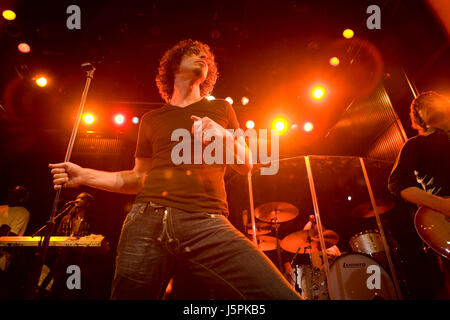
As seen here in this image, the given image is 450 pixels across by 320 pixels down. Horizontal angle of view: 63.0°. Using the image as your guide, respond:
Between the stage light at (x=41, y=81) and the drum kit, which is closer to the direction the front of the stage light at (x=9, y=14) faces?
the drum kit

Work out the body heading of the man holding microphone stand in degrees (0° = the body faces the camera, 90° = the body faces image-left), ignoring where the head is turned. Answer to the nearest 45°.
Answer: approximately 0°

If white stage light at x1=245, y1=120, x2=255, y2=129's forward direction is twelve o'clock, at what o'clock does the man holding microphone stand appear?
The man holding microphone stand is roughly at 12 o'clock from the white stage light.

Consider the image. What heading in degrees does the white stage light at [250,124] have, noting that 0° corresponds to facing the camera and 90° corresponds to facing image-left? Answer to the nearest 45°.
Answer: approximately 0°

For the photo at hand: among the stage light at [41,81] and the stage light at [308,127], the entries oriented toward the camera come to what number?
2
